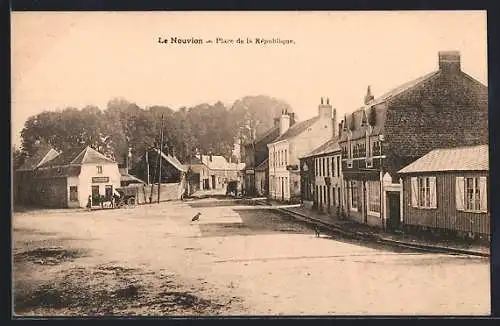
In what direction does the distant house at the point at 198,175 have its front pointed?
toward the camera

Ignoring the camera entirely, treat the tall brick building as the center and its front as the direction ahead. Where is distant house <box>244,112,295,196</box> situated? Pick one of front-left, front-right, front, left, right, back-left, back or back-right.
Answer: front-right

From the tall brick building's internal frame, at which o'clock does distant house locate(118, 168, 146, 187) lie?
The distant house is roughly at 1 o'clock from the tall brick building.

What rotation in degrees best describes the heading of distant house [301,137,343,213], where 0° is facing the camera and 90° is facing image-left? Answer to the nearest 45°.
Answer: approximately 45°

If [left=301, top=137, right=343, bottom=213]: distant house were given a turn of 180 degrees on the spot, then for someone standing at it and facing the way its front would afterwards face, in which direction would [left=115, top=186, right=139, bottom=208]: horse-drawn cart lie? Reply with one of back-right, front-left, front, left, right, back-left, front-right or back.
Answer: back-left

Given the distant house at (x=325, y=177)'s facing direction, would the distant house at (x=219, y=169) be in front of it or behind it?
in front

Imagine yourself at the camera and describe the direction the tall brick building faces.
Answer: facing the viewer and to the left of the viewer
